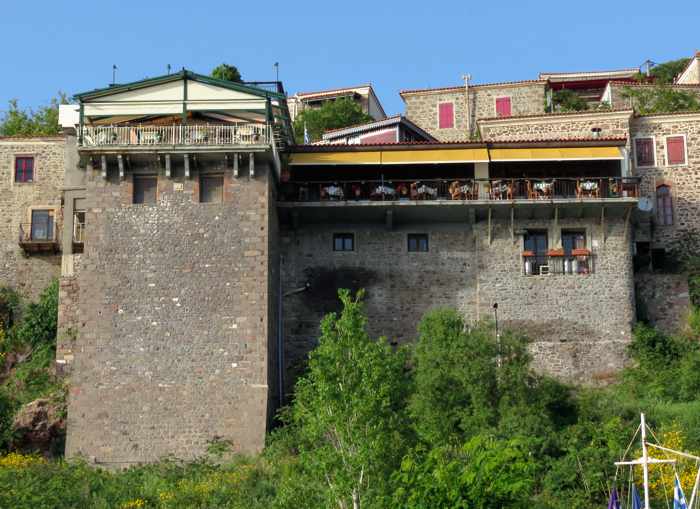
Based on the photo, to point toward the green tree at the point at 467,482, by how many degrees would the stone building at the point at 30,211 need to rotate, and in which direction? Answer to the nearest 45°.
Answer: approximately 45° to its left

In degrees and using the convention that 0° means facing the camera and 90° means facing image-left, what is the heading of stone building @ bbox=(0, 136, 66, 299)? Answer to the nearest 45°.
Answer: approximately 0°

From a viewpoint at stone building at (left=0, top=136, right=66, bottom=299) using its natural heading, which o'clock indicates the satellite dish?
The satellite dish is roughly at 10 o'clock from the stone building.
